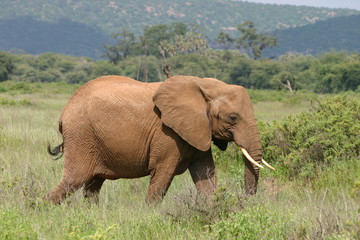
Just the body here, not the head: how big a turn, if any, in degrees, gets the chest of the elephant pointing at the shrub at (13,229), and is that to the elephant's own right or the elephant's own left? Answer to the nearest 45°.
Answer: approximately 135° to the elephant's own right

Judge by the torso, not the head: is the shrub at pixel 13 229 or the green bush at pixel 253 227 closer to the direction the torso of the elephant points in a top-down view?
the green bush

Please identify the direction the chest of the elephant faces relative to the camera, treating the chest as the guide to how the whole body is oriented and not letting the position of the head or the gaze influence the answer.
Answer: to the viewer's right

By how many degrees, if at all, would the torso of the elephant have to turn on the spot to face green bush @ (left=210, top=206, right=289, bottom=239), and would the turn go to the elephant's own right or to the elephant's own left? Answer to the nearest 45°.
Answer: approximately 45° to the elephant's own right

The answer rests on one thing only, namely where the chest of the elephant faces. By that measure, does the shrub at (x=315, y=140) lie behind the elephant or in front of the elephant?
in front
